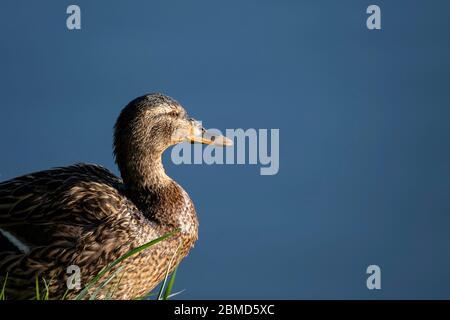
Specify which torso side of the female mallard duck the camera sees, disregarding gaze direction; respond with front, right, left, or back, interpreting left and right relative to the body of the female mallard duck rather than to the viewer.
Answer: right
